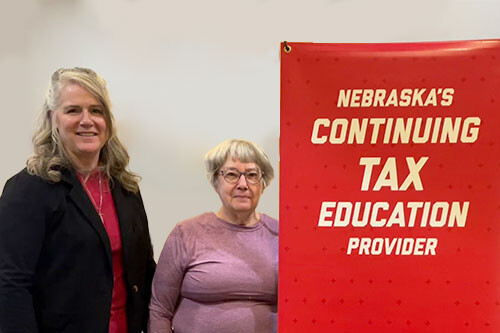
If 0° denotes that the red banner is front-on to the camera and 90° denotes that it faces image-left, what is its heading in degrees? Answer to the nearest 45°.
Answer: approximately 0°

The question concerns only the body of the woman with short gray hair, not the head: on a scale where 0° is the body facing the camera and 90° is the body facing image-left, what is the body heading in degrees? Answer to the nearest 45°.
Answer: approximately 0°

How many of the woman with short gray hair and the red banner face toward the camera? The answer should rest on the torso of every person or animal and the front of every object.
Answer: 2
